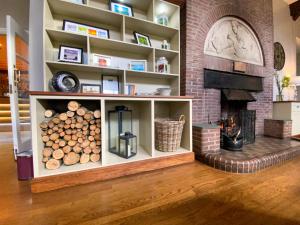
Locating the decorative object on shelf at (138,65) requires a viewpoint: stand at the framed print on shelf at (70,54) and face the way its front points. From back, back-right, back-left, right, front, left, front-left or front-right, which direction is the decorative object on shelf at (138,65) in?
left

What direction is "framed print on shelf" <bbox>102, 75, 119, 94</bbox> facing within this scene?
toward the camera

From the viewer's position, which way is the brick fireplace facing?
facing the viewer and to the right of the viewer

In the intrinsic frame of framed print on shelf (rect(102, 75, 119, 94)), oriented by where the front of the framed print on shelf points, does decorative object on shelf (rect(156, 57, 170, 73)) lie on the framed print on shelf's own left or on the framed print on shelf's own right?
on the framed print on shelf's own left

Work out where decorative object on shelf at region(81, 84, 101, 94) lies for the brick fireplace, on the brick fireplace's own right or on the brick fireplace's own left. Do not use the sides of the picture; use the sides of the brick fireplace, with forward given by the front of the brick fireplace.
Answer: on the brick fireplace's own right

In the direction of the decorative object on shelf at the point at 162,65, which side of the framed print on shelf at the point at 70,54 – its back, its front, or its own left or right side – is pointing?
left

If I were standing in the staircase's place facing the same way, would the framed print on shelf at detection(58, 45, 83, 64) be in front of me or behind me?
in front

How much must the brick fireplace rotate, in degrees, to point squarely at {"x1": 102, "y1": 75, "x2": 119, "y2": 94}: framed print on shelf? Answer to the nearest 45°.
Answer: approximately 90° to its right

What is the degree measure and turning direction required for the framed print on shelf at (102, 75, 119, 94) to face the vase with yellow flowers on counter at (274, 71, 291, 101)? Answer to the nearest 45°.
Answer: approximately 90° to its left

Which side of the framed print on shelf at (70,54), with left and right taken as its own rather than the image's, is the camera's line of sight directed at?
front
